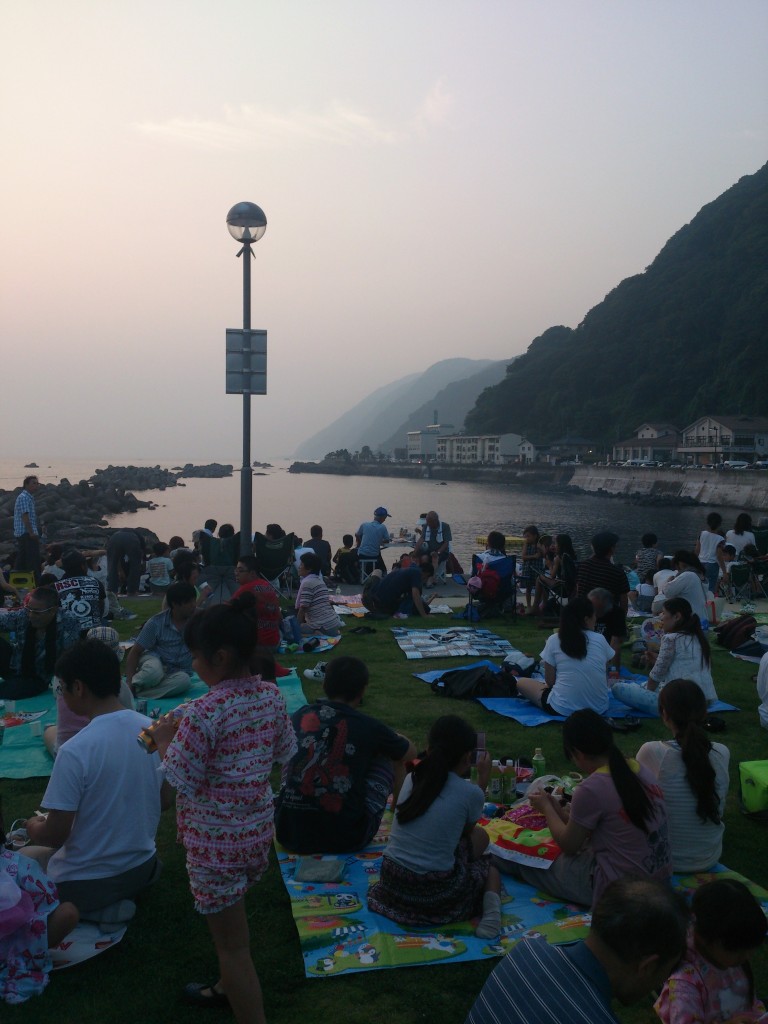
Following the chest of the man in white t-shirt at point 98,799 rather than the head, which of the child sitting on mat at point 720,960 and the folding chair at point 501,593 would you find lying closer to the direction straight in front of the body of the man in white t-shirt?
the folding chair

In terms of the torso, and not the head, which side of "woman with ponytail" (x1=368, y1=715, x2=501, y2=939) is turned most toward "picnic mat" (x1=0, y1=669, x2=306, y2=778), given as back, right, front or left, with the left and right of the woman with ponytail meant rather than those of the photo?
left

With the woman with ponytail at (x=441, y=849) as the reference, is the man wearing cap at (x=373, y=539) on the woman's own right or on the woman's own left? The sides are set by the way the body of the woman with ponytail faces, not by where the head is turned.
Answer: on the woman's own left

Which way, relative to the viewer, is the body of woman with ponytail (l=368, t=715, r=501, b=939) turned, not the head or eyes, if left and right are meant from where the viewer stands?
facing away from the viewer and to the right of the viewer

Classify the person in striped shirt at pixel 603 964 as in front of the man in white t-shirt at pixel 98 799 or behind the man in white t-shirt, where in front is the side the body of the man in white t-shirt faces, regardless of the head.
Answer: behind

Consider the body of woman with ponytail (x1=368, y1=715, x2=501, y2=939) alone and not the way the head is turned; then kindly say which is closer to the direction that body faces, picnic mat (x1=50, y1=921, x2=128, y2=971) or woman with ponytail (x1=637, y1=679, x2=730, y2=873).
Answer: the woman with ponytail

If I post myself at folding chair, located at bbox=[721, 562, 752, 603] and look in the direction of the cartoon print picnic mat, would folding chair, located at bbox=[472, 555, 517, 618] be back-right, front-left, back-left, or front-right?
front-right

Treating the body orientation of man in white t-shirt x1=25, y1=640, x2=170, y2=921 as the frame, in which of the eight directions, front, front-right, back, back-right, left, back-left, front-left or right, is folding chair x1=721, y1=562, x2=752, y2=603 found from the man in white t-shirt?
right

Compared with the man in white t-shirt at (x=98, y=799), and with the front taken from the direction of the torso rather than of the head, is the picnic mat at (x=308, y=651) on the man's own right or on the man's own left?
on the man's own right

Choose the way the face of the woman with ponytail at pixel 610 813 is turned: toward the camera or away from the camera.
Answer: away from the camera

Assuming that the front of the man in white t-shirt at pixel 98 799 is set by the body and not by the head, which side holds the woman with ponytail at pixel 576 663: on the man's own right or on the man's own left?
on the man's own right

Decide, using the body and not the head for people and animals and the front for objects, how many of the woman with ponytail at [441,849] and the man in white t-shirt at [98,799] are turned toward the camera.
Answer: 0

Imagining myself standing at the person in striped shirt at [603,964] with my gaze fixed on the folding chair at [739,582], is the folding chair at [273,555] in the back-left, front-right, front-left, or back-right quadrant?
front-left
